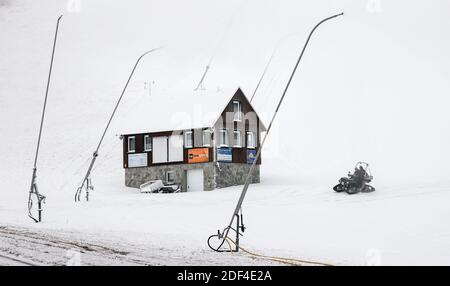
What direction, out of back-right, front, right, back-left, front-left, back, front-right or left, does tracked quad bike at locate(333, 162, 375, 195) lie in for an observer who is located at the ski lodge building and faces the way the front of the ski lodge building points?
left

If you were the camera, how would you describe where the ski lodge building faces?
facing the viewer and to the left of the viewer

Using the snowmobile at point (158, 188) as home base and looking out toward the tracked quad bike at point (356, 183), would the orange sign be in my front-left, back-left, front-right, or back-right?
front-left
